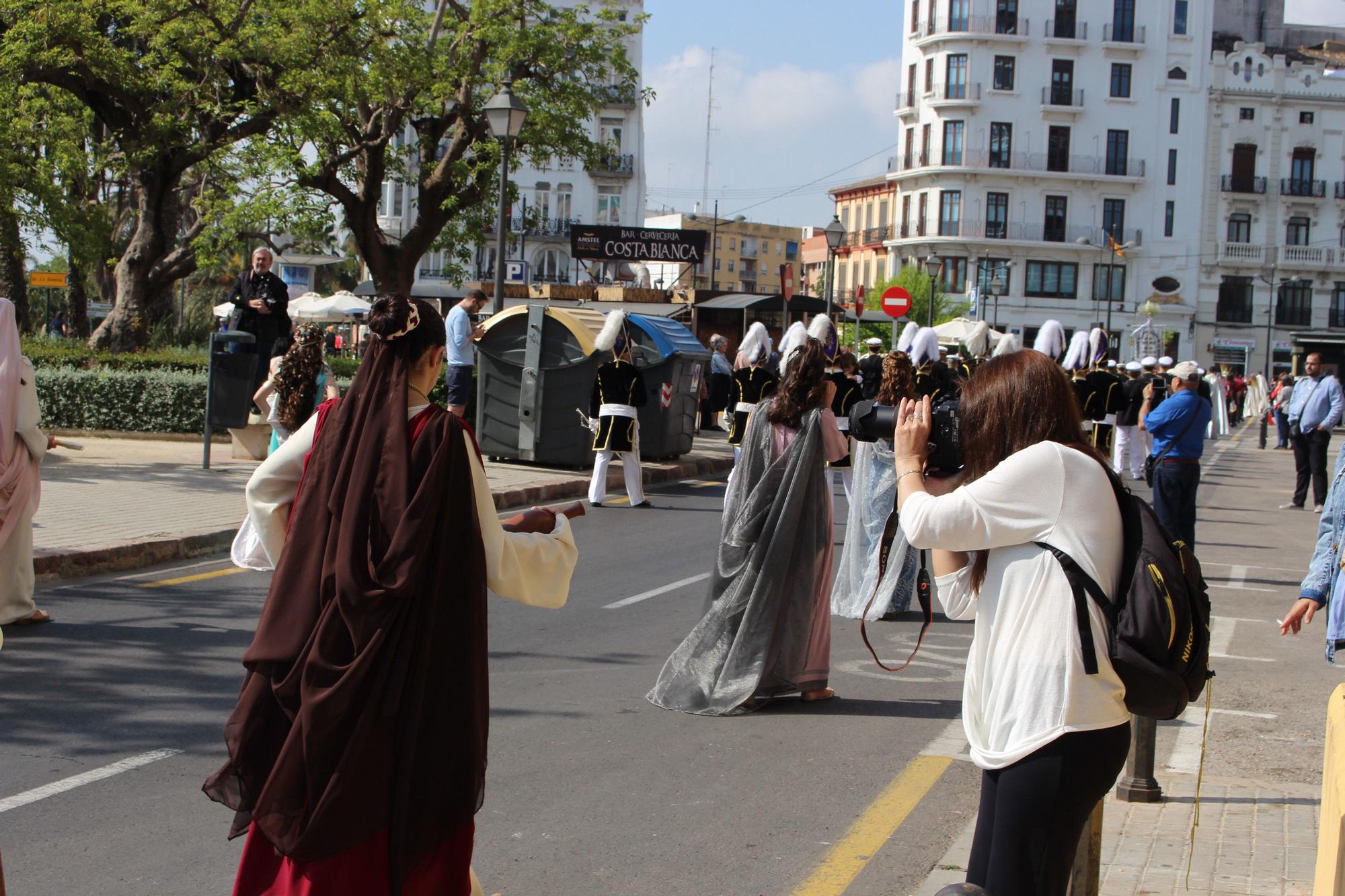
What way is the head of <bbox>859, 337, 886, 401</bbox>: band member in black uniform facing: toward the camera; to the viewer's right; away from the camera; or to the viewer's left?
away from the camera

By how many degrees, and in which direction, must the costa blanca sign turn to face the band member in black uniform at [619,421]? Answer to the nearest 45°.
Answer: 0° — it already faces them

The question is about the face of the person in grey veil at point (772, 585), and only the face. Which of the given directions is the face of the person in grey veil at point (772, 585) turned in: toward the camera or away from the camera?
away from the camera

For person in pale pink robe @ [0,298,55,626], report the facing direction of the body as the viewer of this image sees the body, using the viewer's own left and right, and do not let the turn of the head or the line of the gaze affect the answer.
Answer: facing to the right of the viewer

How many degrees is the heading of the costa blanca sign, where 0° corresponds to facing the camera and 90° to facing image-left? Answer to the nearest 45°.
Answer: approximately 0°

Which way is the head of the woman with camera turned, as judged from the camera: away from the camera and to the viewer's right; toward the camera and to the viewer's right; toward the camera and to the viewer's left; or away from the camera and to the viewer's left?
away from the camera and to the viewer's left

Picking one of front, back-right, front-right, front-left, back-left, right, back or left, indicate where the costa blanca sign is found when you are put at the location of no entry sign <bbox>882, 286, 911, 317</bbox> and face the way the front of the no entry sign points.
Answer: back-right

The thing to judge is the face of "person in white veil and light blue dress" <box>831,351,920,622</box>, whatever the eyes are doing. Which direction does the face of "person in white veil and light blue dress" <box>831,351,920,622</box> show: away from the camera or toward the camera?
away from the camera

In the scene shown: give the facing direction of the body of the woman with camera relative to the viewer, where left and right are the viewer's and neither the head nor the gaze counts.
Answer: facing to the left of the viewer

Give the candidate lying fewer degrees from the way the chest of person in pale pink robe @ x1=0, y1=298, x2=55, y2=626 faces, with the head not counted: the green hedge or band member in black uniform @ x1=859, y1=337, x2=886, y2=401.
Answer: the band member in black uniform

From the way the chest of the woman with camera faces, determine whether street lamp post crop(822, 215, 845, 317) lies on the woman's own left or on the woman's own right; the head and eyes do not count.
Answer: on the woman's own right
